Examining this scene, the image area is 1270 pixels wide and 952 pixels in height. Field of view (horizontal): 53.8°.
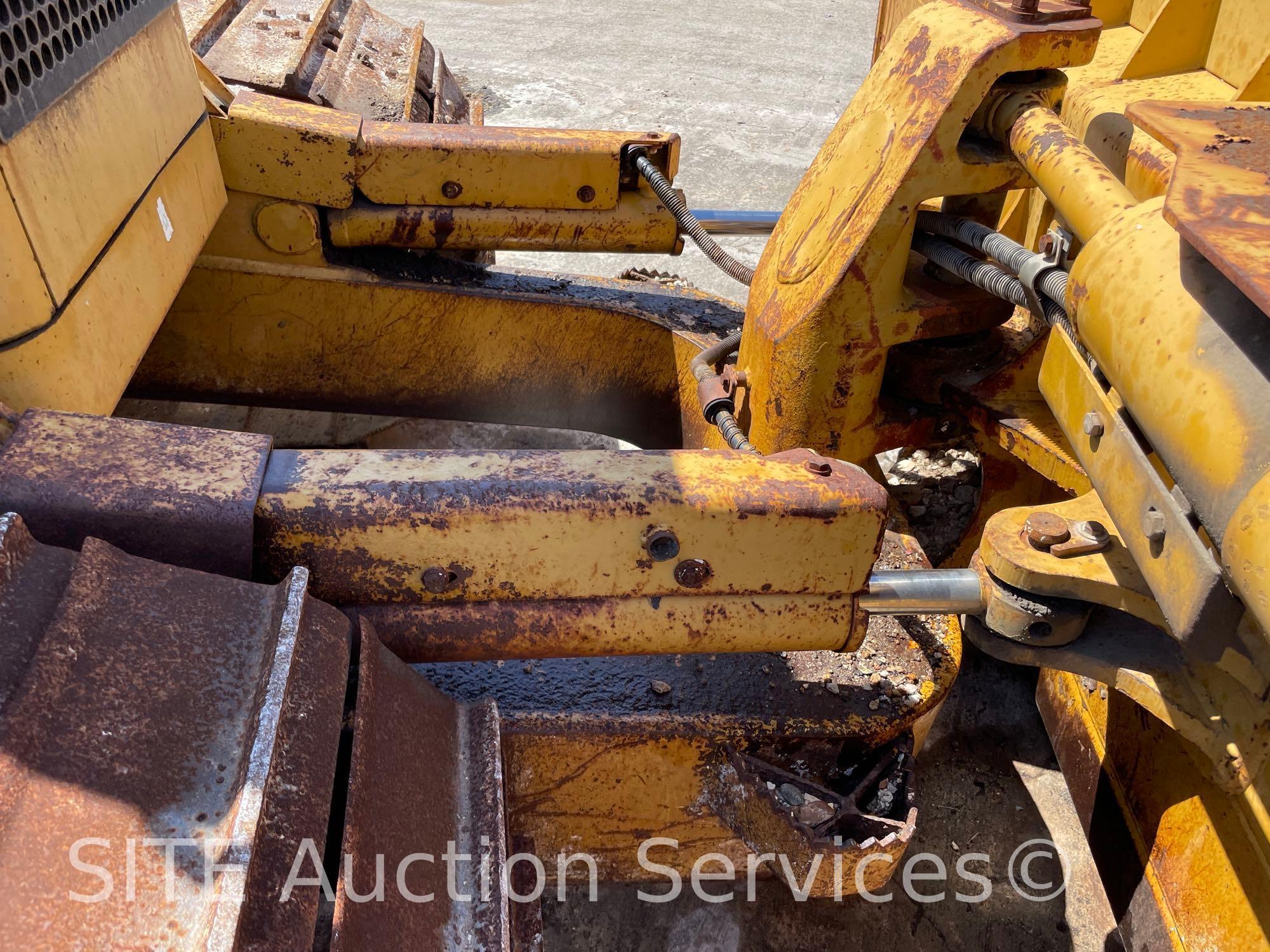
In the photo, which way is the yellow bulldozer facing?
to the viewer's right
